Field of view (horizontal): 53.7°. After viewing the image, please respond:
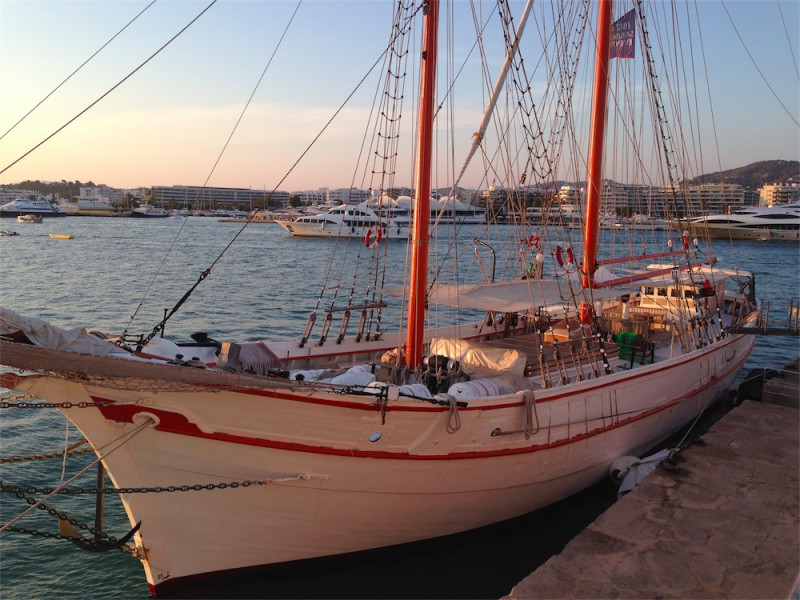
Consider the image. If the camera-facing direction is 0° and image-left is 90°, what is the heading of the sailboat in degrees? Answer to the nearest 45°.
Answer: approximately 45°
